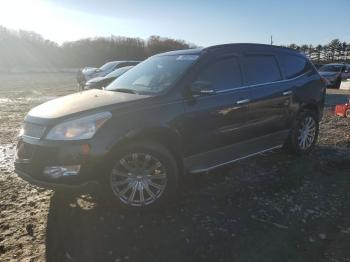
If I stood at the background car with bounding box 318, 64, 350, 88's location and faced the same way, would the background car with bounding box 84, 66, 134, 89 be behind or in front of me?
in front

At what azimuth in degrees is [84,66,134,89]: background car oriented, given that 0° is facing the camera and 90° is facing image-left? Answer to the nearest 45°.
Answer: approximately 45°

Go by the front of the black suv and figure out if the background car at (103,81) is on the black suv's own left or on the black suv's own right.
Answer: on the black suv's own right

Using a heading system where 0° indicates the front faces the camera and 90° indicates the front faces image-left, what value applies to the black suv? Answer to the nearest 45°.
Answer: approximately 45°

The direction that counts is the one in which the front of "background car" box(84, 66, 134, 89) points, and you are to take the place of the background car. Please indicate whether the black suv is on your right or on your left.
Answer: on your left

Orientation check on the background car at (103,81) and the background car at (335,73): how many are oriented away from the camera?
0

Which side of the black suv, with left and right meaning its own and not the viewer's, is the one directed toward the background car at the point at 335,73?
back
